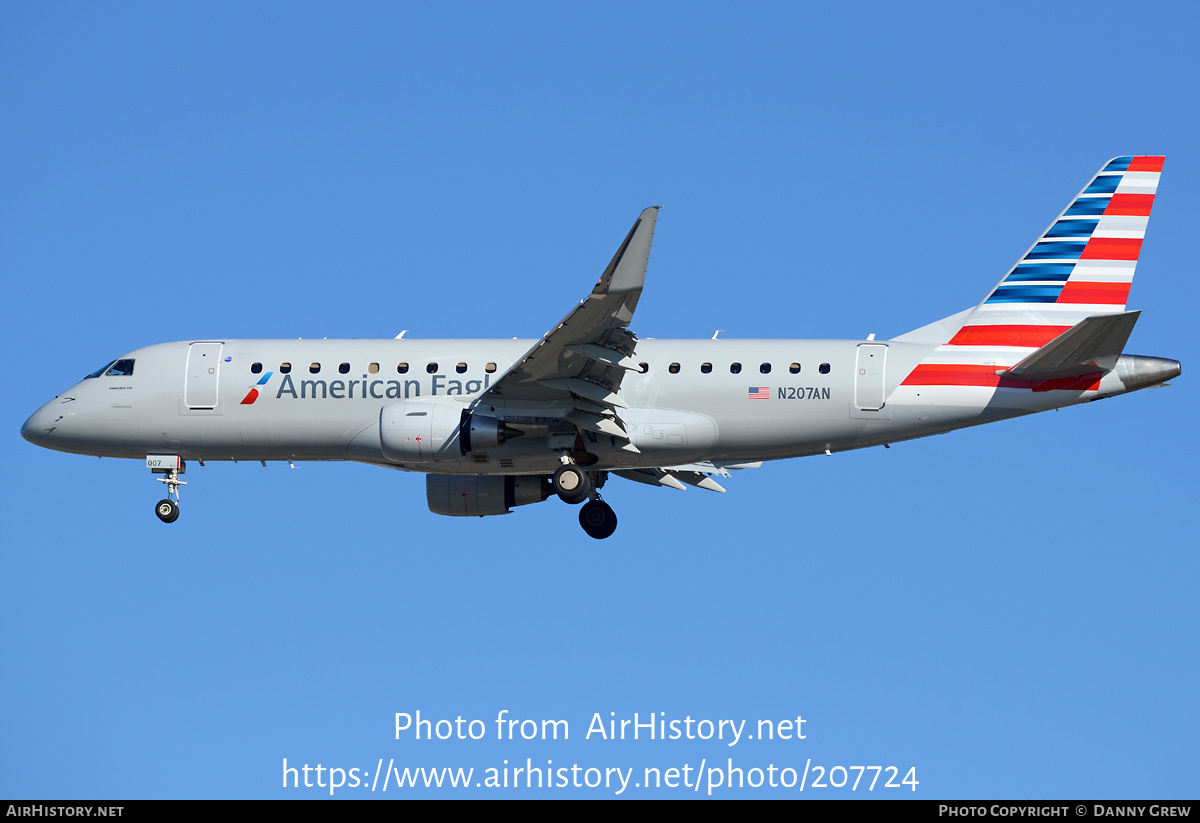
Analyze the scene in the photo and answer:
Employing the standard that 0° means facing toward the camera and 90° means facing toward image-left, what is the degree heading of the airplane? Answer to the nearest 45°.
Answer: approximately 90°
